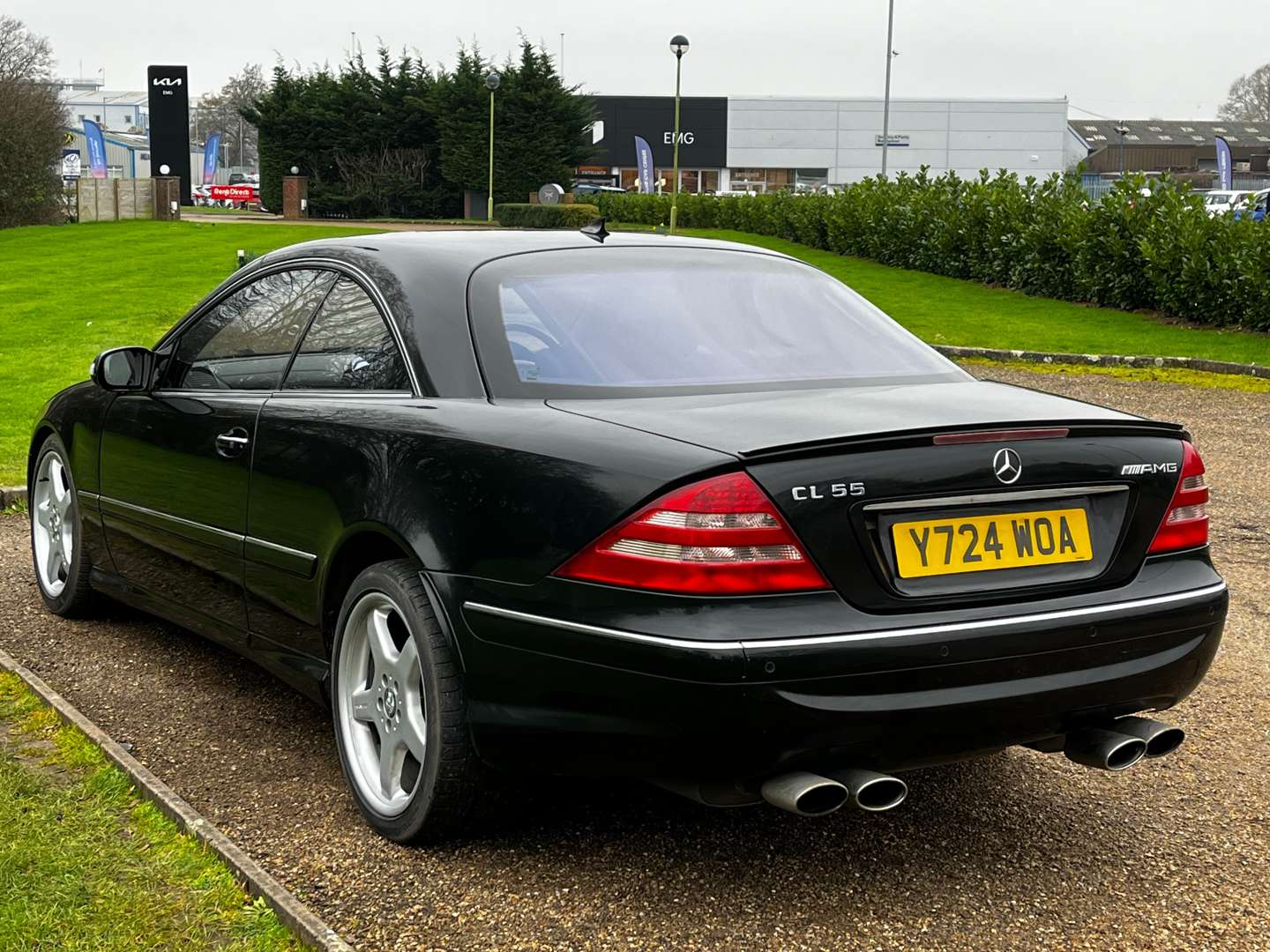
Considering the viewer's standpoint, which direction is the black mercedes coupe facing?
facing away from the viewer and to the left of the viewer

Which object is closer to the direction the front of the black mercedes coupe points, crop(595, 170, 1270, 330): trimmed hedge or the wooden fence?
the wooden fence

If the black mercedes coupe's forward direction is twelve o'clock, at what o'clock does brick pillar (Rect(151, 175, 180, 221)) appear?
The brick pillar is roughly at 1 o'clock from the black mercedes coupe.
